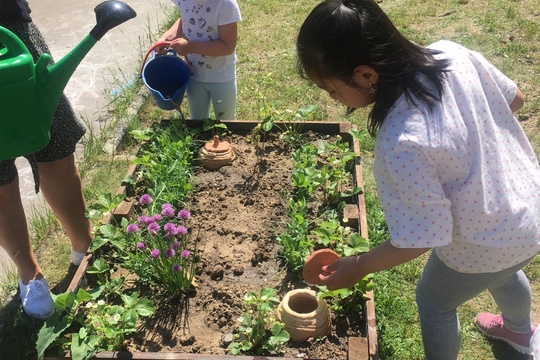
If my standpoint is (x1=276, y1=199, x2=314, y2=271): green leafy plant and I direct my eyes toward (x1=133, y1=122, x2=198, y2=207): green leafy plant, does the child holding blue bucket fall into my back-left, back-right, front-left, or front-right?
front-right

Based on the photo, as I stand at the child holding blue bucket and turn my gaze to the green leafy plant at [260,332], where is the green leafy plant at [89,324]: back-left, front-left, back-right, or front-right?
front-right

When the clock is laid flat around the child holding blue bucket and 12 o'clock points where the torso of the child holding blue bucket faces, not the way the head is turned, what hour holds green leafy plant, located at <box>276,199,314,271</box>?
The green leafy plant is roughly at 10 o'clock from the child holding blue bucket.

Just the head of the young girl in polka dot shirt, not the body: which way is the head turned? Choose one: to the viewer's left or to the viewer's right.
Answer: to the viewer's left

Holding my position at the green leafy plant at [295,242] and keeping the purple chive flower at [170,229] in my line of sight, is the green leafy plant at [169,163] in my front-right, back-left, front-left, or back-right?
front-right

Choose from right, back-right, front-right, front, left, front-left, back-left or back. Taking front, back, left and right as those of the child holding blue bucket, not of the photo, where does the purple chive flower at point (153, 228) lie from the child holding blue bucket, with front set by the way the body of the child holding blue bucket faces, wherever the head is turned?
front-left

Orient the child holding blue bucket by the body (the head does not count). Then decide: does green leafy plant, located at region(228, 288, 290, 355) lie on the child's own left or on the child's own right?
on the child's own left

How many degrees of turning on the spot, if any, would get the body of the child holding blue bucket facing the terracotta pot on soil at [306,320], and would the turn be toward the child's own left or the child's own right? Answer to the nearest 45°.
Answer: approximately 45° to the child's own left

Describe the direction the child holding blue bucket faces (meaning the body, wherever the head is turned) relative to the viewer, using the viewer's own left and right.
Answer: facing the viewer and to the left of the viewer
